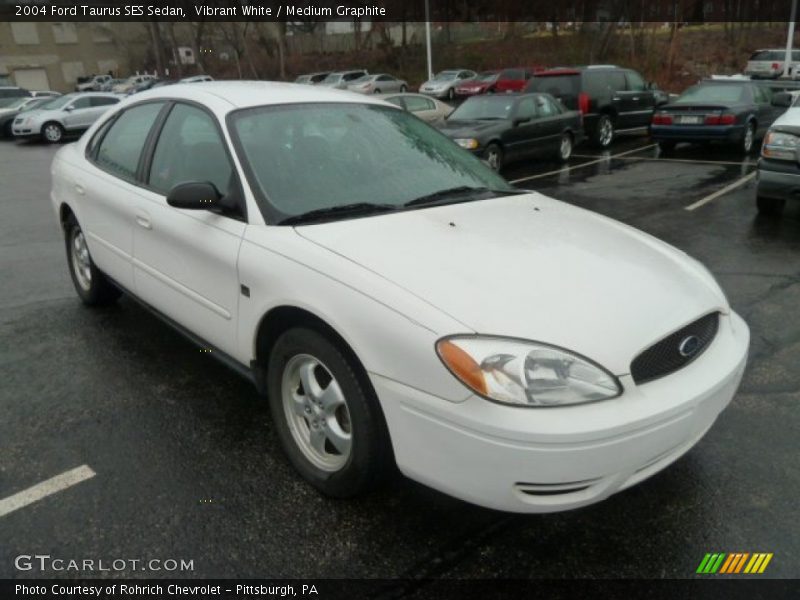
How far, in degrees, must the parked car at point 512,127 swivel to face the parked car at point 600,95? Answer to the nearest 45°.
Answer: approximately 180°

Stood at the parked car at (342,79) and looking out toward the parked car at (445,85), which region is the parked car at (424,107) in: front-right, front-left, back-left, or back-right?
front-right

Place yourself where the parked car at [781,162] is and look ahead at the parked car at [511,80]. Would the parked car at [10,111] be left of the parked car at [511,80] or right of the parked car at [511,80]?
left

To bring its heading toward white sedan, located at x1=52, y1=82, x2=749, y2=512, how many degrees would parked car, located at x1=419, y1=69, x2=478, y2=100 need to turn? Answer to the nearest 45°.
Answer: approximately 45° to its left

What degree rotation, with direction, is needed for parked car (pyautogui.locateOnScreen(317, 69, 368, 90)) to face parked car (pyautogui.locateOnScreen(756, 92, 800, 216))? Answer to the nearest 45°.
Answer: approximately 45° to its left

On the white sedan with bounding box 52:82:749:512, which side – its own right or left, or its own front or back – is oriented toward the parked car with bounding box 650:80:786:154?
left

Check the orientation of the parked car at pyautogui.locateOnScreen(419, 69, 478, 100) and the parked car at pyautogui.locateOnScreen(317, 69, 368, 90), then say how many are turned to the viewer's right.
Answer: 0

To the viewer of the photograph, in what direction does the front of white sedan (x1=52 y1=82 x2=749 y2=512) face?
facing the viewer and to the right of the viewer

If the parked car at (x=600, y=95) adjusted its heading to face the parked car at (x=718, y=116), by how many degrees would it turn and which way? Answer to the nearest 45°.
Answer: approximately 90° to its right

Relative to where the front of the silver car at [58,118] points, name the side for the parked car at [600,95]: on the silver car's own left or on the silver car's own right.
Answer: on the silver car's own left

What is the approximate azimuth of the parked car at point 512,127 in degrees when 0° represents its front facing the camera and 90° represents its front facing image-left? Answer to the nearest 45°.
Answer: approximately 45°

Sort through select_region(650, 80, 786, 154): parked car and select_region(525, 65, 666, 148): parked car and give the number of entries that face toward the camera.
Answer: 0

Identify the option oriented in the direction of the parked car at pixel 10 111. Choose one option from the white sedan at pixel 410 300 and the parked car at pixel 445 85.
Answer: the parked car at pixel 445 85

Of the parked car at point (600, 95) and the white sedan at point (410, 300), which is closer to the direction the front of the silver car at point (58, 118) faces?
the white sedan

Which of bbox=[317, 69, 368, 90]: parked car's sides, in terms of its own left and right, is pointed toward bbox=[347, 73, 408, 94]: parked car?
left

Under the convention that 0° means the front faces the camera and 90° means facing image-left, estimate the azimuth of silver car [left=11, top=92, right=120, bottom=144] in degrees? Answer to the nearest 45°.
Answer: approximately 45°
